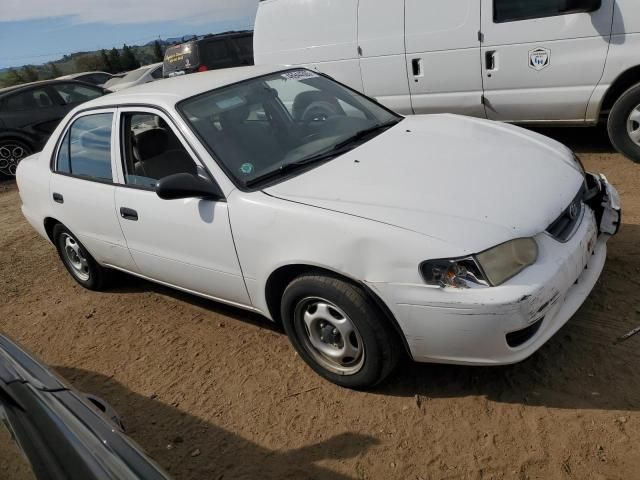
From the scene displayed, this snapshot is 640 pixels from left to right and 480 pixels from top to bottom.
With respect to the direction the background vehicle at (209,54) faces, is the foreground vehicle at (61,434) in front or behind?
behind

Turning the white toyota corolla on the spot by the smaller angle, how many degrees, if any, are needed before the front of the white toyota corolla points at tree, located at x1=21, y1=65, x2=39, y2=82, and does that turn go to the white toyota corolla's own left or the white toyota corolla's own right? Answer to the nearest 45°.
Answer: approximately 180°

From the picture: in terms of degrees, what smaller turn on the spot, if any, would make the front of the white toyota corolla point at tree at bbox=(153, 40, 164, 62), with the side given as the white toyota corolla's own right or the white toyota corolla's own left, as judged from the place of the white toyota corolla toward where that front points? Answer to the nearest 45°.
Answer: approximately 135° to the white toyota corolla's own left

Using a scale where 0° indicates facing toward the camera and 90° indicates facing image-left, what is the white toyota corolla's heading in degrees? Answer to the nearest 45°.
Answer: approximately 315°

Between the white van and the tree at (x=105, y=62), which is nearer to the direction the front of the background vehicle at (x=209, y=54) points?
the tree

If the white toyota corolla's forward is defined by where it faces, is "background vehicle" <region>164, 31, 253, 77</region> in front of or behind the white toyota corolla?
behind

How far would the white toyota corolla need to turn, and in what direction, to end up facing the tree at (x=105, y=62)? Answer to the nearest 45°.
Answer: approximately 135° to its left

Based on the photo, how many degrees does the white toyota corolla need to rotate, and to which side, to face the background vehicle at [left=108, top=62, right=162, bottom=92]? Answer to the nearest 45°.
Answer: approximately 135° to its left

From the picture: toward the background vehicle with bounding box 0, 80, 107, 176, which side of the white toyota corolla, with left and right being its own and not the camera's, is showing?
back

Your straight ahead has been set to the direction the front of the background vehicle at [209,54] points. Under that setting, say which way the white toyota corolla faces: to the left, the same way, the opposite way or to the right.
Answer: to the right

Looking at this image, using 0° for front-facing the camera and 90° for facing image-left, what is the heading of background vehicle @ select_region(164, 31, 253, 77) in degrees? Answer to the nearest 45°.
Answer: approximately 225°

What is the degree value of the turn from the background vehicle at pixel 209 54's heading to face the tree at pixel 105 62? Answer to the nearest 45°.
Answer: approximately 45° to its left

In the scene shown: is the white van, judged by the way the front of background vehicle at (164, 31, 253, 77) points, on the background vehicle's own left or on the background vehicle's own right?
on the background vehicle's own right
